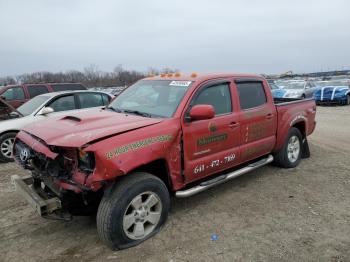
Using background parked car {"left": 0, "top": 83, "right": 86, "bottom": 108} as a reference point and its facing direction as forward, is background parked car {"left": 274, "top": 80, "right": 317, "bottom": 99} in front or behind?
behind

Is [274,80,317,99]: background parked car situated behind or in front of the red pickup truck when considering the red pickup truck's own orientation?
behind

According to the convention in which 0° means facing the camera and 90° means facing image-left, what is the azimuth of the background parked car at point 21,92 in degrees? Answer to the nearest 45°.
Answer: approximately 45°

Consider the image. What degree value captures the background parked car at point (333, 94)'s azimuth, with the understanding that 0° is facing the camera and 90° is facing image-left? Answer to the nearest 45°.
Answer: approximately 45°

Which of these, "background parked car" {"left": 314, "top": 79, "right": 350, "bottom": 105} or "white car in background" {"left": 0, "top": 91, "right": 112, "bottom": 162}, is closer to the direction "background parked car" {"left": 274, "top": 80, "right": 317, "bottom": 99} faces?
the white car in background
